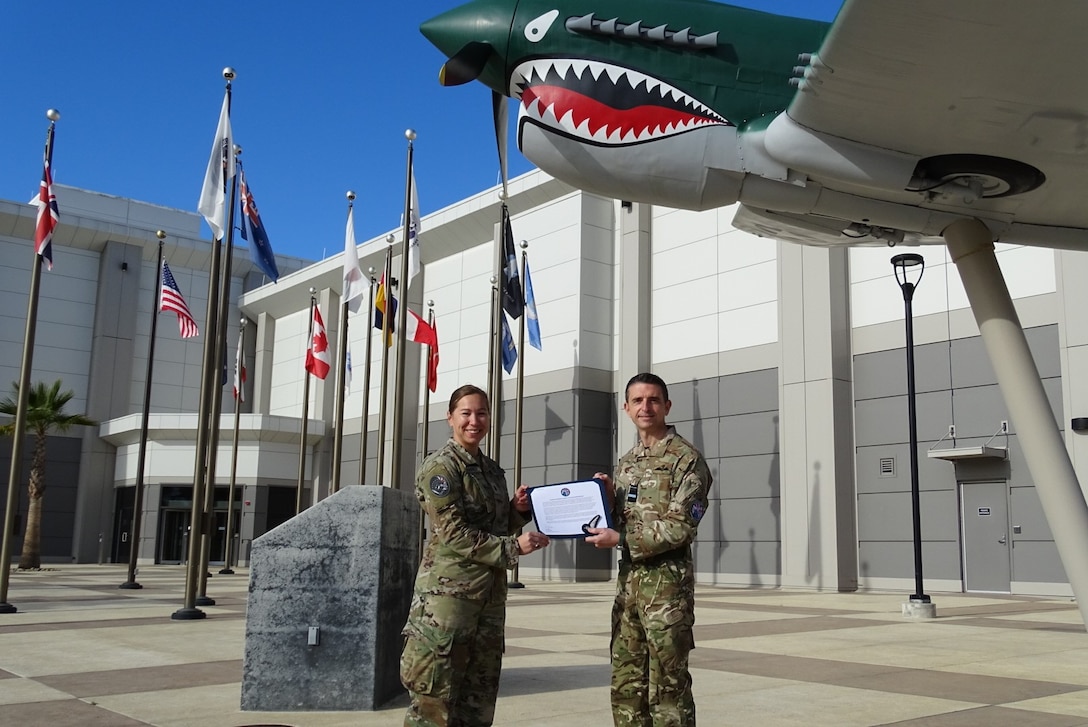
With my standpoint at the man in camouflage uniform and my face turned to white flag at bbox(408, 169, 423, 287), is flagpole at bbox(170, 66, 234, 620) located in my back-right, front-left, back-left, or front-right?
front-left

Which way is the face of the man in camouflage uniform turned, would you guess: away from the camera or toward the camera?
toward the camera

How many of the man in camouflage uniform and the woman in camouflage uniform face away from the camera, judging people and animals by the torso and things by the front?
0

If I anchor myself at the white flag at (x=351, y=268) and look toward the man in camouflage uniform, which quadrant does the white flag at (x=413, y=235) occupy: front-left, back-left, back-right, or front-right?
front-left

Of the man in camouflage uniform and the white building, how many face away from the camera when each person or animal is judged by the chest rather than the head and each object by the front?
0

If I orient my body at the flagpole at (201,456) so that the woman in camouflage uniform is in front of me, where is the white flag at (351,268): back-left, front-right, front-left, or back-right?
back-left

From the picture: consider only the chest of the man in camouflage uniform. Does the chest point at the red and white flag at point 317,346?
no

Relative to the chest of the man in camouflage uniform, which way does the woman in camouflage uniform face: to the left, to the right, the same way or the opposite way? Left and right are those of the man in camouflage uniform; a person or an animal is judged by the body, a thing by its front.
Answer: to the left

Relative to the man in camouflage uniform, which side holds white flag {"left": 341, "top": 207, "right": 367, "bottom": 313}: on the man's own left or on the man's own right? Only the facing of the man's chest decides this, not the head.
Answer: on the man's own right

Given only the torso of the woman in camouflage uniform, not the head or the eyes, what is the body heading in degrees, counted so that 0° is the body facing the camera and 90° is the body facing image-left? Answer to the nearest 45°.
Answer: approximately 315°

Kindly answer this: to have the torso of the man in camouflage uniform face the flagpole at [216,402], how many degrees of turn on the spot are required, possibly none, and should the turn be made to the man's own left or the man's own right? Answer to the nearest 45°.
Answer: approximately 90° to the man's own right

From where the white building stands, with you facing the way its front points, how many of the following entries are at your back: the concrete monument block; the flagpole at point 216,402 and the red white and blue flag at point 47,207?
0

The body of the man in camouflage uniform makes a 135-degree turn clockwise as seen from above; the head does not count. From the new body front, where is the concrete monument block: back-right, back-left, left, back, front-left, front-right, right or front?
front-left

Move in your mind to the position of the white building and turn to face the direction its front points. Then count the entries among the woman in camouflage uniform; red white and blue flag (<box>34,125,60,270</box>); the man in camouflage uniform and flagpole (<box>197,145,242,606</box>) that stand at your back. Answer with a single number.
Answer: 0

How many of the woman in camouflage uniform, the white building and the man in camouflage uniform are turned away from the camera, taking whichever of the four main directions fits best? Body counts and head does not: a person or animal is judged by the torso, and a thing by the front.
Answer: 0

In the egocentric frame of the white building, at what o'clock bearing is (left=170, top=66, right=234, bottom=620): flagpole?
The flagpole is roughly at 1 o'clock from the white building.

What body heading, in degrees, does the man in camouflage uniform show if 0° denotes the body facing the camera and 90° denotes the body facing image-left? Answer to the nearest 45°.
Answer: approximately 45°

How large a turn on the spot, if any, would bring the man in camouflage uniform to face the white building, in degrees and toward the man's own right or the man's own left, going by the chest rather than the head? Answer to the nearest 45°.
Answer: approximately 135° to the man's own right

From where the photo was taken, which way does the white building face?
toward the camera

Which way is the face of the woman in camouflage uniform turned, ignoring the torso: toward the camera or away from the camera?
toward the camera
